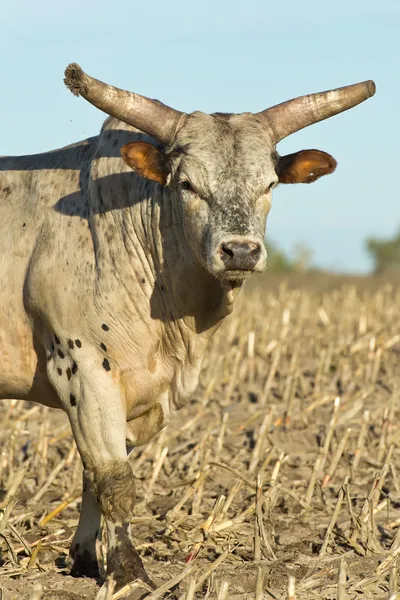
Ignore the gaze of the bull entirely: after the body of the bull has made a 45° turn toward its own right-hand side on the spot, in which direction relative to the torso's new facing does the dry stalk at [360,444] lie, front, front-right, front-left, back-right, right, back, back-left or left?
back-left

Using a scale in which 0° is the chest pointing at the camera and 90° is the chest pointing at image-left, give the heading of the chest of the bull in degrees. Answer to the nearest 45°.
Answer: approximately 315°
